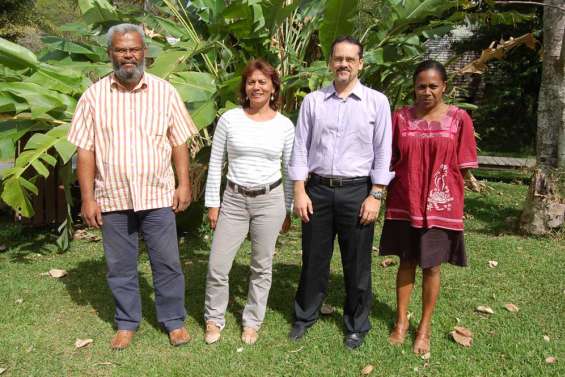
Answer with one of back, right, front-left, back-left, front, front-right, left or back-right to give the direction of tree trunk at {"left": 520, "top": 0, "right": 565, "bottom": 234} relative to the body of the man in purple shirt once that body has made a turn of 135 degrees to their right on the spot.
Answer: right

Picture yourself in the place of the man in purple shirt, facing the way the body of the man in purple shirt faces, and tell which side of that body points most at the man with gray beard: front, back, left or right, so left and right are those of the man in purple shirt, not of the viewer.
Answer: right

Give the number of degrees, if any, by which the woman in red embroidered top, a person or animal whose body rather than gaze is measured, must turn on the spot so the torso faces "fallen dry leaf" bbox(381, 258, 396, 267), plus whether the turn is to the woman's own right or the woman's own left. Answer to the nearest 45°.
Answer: approximately 180°

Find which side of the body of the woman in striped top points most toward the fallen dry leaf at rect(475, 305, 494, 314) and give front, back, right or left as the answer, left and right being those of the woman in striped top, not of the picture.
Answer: left

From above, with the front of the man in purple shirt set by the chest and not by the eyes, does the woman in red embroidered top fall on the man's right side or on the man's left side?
on the man's left side

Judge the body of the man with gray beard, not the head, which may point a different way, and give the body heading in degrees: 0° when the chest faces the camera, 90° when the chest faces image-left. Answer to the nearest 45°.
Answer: approximately 0°

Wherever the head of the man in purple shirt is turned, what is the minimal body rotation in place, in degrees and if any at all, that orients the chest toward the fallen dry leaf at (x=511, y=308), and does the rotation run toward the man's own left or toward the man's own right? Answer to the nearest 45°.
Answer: approximately 135° to the man's own left
